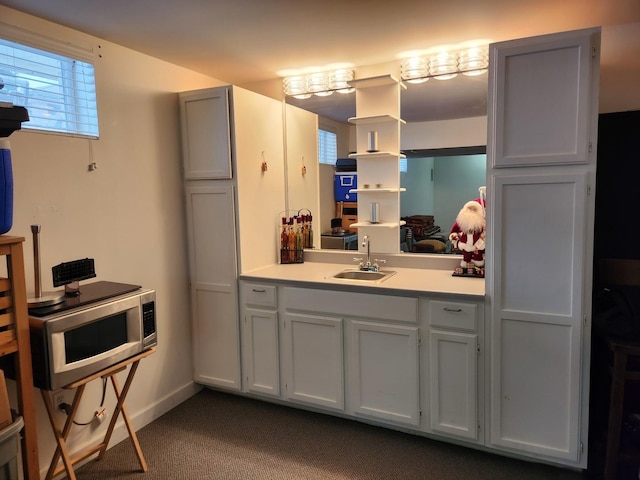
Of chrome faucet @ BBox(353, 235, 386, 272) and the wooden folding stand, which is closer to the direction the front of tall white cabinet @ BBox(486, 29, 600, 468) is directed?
the wooden folding stand

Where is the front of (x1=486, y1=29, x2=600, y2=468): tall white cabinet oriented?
toward the camera

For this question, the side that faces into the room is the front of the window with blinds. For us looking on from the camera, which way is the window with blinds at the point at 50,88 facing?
facing the viewer and to the right of the viewer

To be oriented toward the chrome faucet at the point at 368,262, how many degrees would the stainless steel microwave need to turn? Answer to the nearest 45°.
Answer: approximately 45° to its left

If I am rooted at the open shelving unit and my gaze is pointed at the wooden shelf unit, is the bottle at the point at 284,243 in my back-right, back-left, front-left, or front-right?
front-right

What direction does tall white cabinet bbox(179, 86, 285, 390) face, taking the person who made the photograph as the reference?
facing the viewer and to the left of the viewer

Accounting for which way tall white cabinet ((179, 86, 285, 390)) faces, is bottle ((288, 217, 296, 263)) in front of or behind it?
behind

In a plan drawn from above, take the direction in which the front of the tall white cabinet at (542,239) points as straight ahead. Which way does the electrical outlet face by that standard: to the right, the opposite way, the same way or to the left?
to the left
